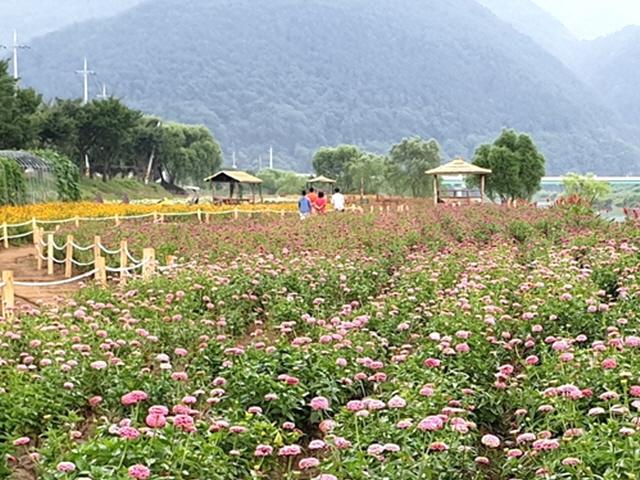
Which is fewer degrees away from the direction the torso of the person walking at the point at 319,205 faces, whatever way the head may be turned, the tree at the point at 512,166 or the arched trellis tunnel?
the tree

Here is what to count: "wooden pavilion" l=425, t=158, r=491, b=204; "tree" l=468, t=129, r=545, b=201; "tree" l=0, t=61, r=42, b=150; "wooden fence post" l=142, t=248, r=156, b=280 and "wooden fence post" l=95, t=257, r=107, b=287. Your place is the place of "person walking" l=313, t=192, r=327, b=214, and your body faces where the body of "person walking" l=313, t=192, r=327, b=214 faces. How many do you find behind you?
2

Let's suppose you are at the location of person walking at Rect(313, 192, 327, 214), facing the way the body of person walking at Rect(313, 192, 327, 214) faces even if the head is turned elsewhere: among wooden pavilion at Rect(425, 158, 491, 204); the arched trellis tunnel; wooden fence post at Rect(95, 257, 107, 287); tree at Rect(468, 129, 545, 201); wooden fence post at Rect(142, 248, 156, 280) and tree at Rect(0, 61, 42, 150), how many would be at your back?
2

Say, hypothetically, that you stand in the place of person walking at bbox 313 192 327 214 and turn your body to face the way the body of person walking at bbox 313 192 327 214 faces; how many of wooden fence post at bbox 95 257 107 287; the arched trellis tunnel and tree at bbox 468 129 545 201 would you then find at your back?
1
